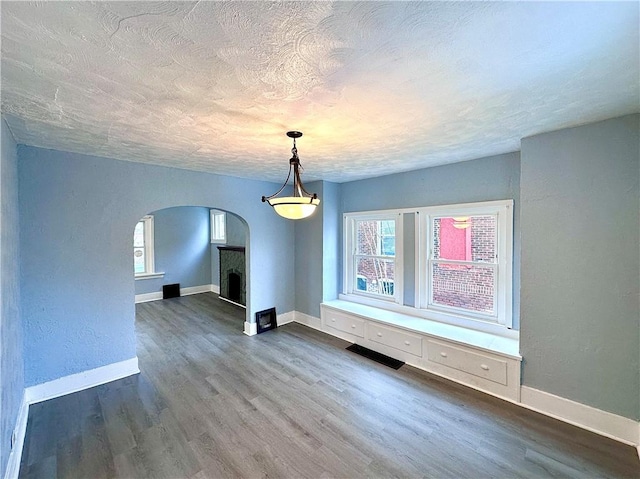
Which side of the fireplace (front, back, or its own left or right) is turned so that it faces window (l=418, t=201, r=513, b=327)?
left

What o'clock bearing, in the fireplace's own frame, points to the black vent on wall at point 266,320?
The black vent on wall is roughly at 10 o'clock from the fireplace.

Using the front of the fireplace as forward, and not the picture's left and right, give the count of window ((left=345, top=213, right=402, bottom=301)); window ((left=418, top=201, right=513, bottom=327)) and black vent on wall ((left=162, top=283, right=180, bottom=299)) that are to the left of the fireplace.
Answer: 2

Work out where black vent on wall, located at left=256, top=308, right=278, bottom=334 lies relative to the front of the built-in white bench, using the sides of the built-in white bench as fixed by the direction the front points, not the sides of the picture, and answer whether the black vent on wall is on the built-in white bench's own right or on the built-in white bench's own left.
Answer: on the built-in white bench's own right

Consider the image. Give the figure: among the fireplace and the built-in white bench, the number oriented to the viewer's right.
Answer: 0

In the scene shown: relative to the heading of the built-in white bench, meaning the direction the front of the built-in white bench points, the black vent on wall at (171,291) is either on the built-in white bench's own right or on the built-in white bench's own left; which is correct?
on the built-in white bench's own right

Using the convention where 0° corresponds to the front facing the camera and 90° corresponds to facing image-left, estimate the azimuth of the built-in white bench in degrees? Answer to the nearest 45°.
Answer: approximately 45°

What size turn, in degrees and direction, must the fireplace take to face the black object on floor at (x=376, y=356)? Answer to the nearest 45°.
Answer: approximately 90° to its left

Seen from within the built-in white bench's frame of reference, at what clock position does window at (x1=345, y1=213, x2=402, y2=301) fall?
The window is roughly at 3 o'clock from the built-in white bench.
